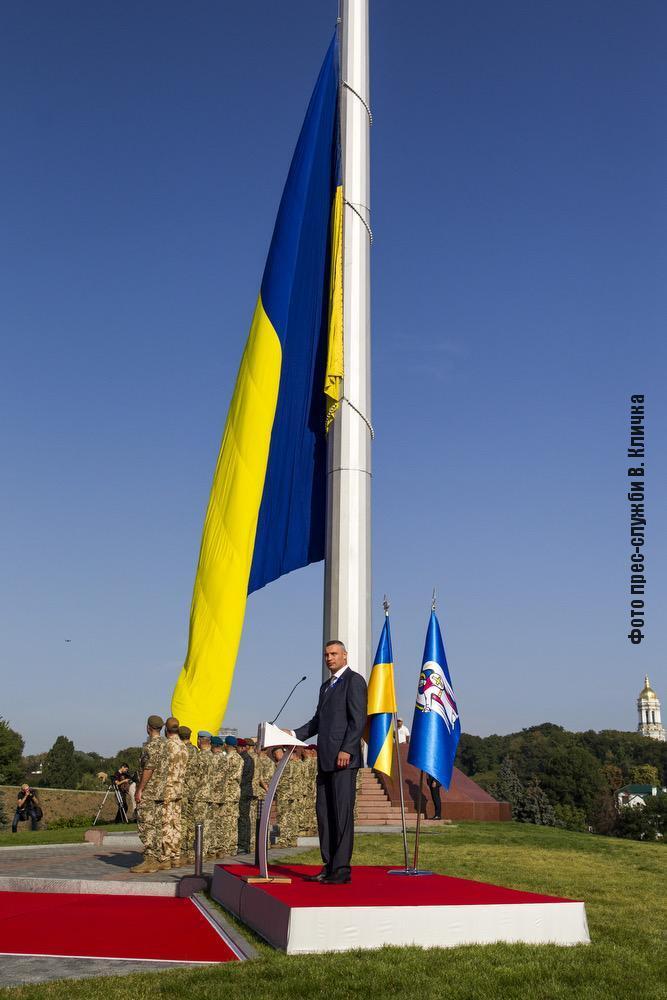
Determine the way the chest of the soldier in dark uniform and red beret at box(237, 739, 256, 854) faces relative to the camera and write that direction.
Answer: to the viewer's left

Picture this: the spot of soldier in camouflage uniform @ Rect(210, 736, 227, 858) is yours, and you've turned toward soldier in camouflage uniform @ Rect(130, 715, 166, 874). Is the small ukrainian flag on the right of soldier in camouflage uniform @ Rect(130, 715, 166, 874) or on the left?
left

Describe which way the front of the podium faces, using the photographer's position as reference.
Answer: facing to the left of the viewer

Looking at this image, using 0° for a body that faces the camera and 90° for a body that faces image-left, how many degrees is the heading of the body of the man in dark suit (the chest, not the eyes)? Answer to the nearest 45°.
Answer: approximately 45°

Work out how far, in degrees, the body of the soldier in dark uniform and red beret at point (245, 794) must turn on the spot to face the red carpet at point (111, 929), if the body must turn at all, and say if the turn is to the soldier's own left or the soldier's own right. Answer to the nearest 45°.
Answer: approximately 90° to the soldier's own left

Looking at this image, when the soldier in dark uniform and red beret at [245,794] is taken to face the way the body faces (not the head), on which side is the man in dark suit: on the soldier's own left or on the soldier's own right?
on the soldier's own left

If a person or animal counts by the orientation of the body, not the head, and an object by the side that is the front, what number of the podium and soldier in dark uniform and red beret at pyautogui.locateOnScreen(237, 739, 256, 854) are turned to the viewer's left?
2

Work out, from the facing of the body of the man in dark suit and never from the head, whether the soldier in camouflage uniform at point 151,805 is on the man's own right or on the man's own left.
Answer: on the man's own right
